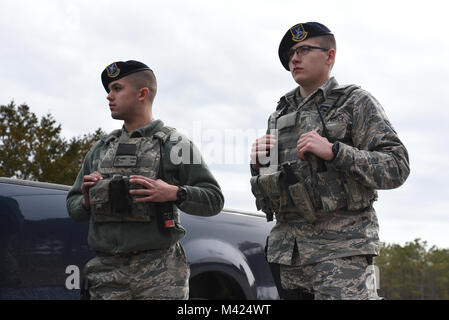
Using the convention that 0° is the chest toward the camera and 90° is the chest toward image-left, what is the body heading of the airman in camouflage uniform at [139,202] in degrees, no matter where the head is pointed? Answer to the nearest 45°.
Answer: approximately 45°

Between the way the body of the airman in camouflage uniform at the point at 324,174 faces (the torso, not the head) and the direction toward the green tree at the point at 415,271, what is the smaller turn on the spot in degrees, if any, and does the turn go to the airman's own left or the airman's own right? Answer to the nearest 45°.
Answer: approximately 135° to the airman's own right

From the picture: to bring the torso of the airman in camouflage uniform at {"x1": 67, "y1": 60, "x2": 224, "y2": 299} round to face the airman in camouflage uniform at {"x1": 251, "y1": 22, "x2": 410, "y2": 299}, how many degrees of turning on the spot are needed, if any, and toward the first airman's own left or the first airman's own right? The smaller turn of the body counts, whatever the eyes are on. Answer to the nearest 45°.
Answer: approximately 90° to the first airman's own left

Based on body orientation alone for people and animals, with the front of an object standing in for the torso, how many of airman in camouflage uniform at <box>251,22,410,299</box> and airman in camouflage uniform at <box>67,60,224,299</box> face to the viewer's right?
0
